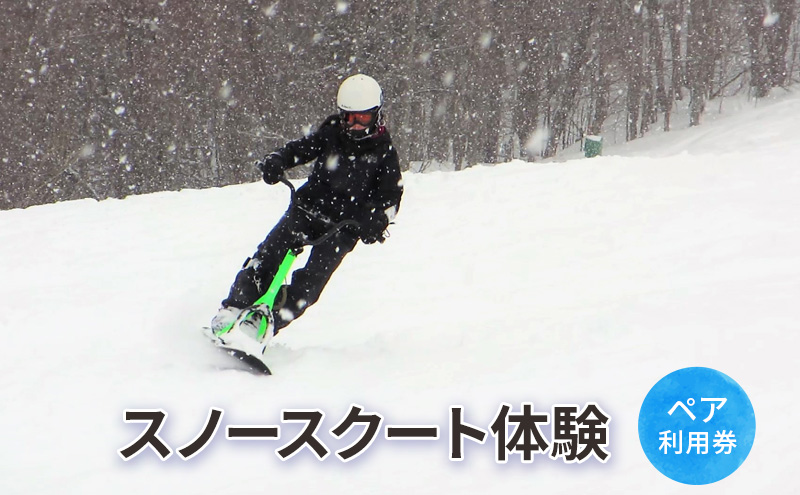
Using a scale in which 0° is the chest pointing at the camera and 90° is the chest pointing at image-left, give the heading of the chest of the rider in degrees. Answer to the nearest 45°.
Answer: approximately 0°
